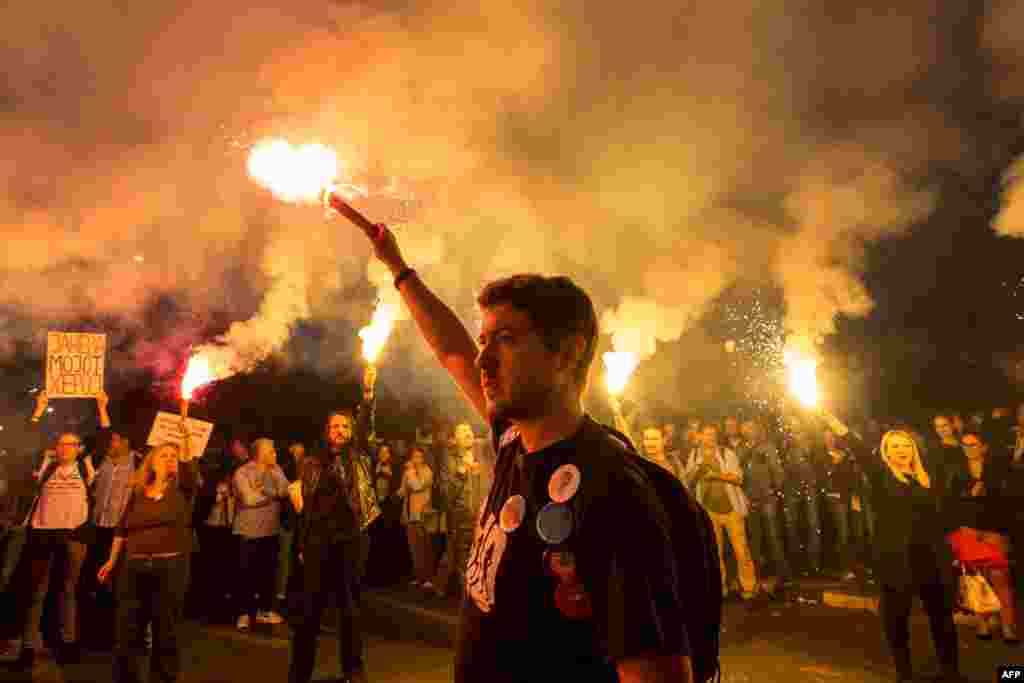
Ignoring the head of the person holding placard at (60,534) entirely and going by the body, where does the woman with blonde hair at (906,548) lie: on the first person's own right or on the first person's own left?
on the first person's own left

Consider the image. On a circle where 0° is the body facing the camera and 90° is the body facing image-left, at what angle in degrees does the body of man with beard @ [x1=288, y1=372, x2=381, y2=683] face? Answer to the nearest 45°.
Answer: approximately 0°

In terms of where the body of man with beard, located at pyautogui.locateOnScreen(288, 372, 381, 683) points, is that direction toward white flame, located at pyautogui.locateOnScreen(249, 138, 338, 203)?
yes

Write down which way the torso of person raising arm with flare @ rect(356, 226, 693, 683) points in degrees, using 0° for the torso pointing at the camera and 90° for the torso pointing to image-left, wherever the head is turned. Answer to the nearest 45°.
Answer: approximately 45°

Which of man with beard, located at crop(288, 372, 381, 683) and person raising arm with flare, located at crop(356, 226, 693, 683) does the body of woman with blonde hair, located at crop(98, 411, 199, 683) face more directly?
the person raising arm with flare

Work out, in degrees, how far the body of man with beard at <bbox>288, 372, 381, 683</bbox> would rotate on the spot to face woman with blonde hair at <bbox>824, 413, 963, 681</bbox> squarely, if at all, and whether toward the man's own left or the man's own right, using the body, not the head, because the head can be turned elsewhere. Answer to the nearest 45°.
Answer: approximately 90° to the man's own left

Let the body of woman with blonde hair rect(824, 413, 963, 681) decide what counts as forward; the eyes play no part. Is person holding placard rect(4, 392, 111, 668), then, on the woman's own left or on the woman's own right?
on the woman's own right

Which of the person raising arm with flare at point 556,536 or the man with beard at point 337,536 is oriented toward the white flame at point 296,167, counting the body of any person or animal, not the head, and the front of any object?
the man with beard

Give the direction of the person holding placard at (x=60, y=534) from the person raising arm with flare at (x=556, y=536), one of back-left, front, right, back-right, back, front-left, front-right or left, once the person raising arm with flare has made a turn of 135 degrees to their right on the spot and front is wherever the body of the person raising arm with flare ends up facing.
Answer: front-left
